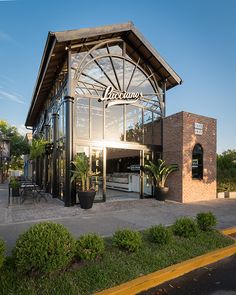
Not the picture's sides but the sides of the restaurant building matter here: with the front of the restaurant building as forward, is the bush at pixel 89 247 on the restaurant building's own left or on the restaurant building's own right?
on the restaurant building's own right

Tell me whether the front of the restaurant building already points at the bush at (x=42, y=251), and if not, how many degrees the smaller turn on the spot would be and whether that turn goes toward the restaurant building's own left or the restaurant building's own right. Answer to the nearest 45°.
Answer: approximately 45° to the restaurant building's own right

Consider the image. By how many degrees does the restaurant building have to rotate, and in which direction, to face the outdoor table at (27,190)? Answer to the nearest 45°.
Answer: approximately 135° to its right

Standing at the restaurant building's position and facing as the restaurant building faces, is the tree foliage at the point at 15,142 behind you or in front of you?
behind

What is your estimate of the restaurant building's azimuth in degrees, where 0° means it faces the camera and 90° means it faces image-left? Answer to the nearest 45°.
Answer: approximately 315°
